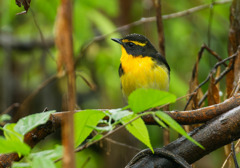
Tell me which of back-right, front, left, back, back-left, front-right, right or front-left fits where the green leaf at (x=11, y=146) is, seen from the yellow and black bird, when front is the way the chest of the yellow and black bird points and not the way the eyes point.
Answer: front-right

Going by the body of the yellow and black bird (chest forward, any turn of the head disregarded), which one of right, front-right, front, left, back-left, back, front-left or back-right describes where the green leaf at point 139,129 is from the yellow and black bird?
front-left

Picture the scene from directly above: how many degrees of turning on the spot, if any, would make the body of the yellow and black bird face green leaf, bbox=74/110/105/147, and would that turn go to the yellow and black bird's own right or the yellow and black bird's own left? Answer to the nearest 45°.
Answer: approximately 45° to the yellow and black bird's own right

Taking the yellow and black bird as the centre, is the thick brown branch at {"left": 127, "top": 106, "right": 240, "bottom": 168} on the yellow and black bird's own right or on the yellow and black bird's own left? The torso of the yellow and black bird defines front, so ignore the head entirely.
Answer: on the yellow and black bird's own left

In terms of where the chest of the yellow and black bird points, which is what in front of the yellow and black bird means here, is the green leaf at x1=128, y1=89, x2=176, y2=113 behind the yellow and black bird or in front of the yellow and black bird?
in front

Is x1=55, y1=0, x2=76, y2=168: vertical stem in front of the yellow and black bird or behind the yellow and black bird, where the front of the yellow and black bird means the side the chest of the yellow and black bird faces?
in front
